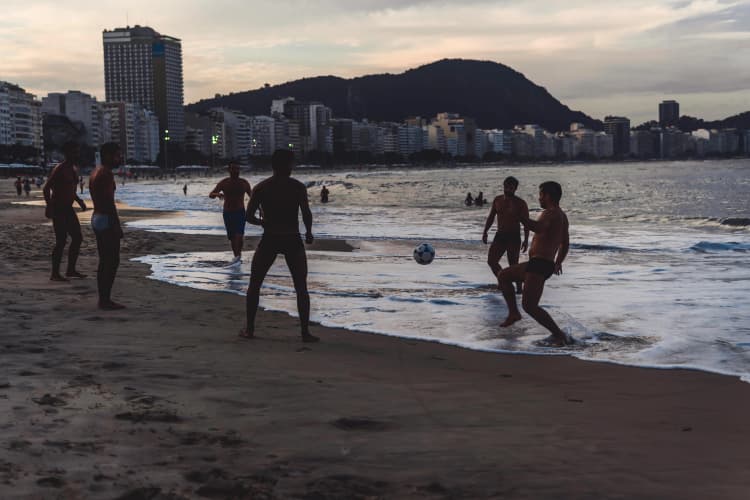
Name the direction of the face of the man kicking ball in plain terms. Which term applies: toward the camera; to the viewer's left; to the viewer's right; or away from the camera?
to the viewer's left

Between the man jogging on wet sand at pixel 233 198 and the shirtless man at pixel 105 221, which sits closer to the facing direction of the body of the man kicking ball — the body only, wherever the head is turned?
the shirtless man

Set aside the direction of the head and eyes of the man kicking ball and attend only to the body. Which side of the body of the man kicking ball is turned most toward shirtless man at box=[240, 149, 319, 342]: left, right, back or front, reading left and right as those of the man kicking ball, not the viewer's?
front

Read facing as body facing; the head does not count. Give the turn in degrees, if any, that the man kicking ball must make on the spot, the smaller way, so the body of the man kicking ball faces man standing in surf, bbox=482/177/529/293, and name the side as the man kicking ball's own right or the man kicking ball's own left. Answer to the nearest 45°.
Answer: approximately 90° to the man kicking ball's own right

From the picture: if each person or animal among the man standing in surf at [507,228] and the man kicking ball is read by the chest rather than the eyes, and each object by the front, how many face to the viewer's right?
0

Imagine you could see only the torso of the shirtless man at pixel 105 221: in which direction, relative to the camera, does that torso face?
to the viewer's right

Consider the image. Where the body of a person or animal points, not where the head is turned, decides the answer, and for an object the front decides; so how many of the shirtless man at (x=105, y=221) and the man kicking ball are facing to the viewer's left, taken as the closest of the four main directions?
1

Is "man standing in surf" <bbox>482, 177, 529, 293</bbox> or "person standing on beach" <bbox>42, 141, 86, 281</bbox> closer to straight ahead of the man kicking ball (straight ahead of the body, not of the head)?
the person standing on beach

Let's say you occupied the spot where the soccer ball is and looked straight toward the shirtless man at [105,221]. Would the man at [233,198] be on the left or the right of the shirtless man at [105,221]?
right

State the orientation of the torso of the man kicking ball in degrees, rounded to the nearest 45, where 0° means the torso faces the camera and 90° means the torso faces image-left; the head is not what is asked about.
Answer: approximately 90°
